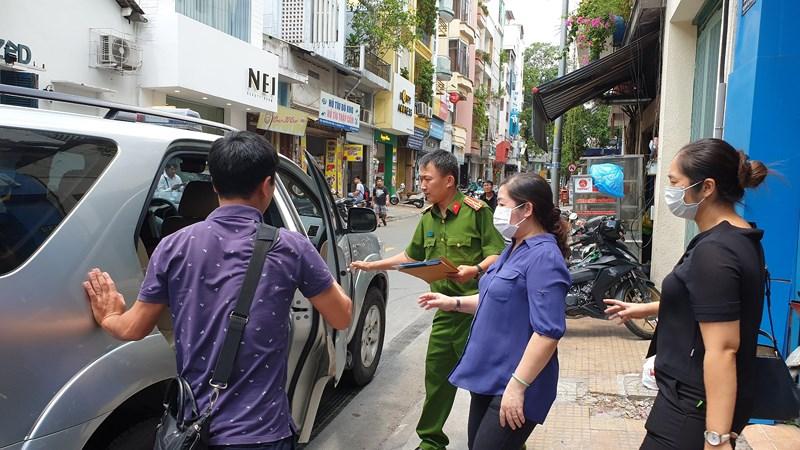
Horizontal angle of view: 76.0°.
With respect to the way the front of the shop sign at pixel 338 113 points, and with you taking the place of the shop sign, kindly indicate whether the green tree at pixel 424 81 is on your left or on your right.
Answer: on your left

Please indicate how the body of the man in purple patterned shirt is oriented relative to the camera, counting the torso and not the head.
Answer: away from the camera

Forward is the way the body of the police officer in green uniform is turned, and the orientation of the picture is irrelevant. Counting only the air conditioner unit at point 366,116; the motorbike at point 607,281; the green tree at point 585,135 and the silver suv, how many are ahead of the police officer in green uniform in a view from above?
1

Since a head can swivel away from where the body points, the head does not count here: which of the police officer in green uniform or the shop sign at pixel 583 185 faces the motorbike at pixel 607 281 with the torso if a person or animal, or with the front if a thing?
the shop sign

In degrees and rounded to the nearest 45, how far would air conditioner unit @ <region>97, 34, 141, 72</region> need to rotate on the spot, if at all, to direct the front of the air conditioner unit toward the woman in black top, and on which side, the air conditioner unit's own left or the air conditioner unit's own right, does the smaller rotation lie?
approximately 45° to the air conditioner unit's own right

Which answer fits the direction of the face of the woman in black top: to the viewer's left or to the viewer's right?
to the viewer's left

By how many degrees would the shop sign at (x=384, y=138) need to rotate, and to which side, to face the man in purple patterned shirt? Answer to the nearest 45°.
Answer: approximately 45° to its right

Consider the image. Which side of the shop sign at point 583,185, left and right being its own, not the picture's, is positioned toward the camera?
front

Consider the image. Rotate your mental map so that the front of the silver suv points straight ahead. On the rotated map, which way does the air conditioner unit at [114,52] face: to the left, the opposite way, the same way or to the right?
to the right

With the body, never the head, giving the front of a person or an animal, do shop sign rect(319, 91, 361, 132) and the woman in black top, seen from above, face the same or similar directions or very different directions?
very different directions

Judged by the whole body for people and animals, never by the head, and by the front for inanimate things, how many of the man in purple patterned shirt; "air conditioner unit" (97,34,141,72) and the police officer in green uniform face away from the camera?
1

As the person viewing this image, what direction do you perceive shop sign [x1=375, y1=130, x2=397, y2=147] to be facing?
facing the viewer and to the right of the viewer

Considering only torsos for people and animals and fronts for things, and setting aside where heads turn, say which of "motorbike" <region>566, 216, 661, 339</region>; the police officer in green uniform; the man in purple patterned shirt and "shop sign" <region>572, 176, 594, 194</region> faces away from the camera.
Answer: the man in purple patterned shirt

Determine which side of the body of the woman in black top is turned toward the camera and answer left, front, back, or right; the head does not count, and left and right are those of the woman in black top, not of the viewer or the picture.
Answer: left
